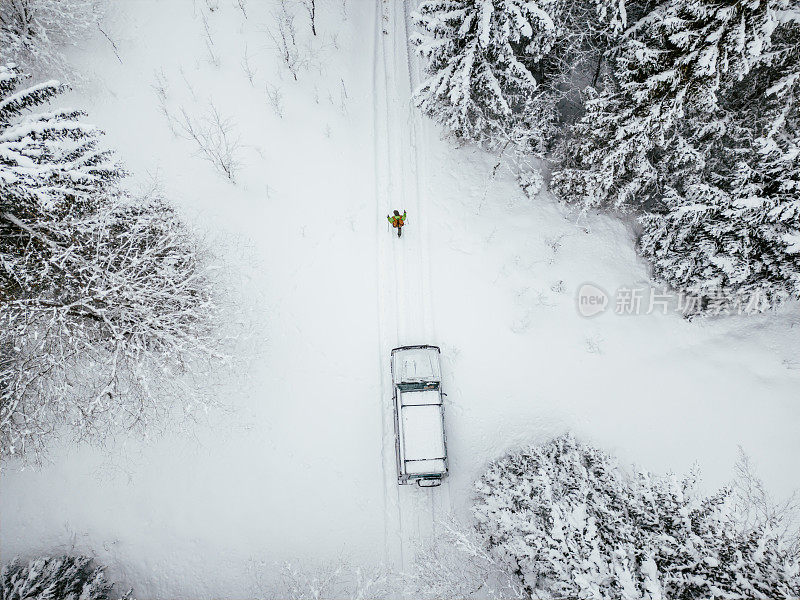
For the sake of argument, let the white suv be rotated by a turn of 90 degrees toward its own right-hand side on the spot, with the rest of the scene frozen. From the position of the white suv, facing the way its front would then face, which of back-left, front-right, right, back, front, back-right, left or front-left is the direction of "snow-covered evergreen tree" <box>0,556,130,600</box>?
back

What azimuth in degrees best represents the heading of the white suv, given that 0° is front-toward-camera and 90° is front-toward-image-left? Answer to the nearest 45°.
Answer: approximately 180°

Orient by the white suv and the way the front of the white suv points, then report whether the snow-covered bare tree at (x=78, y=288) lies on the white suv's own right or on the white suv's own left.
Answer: on the white suv's own left
